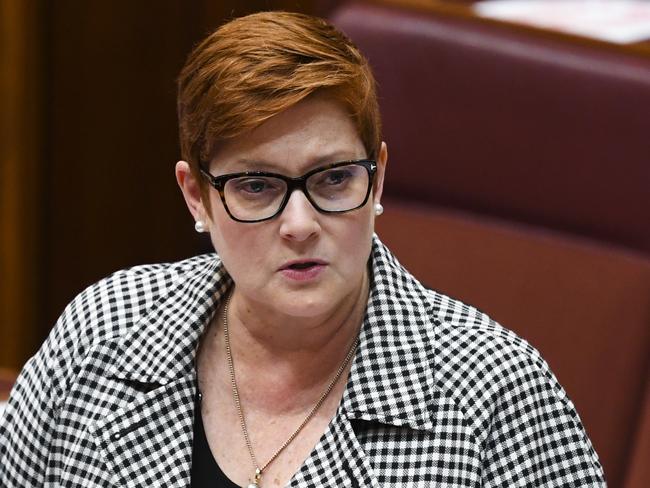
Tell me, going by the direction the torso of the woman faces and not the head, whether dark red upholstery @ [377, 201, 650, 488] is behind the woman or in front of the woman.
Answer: behind

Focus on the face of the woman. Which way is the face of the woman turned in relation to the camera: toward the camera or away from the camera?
toward the camera

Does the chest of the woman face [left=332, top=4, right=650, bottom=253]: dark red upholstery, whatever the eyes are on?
no

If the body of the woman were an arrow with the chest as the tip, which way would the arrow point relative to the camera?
toward the camera
